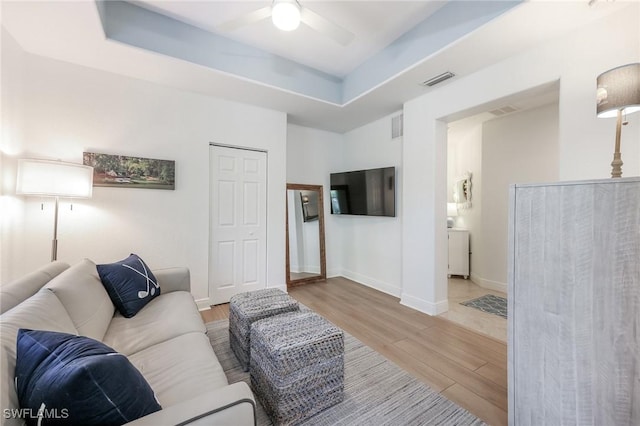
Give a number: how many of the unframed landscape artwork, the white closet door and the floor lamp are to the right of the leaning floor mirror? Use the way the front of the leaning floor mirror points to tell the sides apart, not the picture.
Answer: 3

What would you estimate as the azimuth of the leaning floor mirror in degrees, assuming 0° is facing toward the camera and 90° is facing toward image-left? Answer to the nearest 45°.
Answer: approximately 315°

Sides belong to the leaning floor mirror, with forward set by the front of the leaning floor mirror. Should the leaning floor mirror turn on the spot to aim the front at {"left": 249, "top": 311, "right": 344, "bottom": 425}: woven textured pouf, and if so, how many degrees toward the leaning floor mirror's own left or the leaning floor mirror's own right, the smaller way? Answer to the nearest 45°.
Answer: approximately 45° to the leaning floor mirror's own right

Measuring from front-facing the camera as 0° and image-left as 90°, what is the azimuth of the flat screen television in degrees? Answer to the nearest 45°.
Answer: approximately 45°

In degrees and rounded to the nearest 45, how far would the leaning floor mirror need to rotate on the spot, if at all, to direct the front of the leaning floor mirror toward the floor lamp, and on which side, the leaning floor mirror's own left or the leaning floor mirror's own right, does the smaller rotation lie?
approximately 90° to the leaning floor mirror's own right

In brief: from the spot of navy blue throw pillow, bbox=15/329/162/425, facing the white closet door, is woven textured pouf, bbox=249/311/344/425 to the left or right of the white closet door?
right

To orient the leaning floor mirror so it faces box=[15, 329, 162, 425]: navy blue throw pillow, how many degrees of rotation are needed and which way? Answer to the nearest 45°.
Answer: approximately 45° to its right

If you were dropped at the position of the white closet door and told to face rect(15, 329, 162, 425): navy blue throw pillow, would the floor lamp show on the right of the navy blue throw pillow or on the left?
right

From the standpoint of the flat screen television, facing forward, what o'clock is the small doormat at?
The small doormat is roughly at 8 o'clock from the flat screen television.

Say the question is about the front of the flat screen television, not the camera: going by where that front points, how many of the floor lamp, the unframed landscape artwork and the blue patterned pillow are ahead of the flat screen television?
3

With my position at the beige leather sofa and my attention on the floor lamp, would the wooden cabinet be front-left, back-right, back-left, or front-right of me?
back-right
